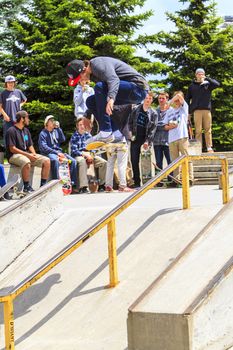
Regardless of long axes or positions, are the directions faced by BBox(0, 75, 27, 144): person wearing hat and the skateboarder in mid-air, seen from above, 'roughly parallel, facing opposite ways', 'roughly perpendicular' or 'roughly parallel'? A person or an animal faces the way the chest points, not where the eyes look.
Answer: roughly perpendicular

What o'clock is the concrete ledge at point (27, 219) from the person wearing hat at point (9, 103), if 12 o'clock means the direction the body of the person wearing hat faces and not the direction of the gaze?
The concrete ledge is roughly at 12 o'clock from the person wearing hat.

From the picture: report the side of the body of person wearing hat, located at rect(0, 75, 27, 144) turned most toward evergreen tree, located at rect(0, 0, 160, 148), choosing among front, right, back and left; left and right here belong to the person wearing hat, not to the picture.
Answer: back

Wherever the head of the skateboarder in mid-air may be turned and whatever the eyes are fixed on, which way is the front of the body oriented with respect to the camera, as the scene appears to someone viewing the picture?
to the viewer's left

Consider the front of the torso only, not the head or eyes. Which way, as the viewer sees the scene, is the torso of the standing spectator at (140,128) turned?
toward the camera

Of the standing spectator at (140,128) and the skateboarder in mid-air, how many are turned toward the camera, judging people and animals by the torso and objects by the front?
1

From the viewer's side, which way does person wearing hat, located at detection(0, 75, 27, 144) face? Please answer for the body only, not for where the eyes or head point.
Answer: toward the camera

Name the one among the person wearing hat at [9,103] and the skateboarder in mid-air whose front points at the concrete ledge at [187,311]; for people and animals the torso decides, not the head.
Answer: the person wearing hat

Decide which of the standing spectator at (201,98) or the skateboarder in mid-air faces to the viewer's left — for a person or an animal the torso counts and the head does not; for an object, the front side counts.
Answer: the skateboarder in mid-air

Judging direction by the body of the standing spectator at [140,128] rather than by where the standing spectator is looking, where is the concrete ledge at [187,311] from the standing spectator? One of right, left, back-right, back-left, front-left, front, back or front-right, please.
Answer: front

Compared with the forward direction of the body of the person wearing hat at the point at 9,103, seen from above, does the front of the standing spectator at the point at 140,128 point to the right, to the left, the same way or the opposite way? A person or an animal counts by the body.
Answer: the same way

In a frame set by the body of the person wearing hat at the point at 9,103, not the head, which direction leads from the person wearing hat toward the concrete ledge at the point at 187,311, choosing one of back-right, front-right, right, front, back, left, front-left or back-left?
front

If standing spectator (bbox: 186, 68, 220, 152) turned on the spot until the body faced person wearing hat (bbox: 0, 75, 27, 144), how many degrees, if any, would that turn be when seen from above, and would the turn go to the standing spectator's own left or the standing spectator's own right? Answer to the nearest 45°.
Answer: approximately 45° to the standing spectator's own right

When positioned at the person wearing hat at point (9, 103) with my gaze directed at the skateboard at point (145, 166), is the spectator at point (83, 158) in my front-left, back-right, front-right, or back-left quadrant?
front-right

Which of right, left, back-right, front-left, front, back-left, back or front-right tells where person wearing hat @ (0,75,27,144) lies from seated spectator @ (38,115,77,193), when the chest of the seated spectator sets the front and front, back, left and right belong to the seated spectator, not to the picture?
back

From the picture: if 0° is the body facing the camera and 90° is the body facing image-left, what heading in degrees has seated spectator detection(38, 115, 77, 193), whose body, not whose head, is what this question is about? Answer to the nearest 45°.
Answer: approximately 315°

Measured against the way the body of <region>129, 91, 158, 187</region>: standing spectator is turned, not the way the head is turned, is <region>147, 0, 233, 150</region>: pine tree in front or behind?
behind

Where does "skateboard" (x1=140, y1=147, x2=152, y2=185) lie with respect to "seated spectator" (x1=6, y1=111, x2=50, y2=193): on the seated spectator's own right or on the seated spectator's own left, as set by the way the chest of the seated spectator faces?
on the seated spectator's own left

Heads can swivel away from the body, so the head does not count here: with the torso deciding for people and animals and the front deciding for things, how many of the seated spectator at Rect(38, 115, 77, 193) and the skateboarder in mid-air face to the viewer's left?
1
